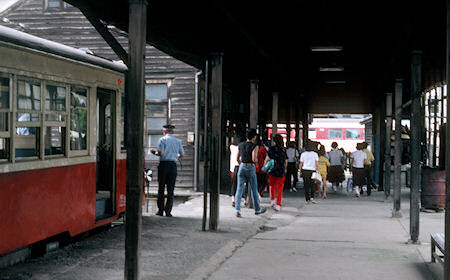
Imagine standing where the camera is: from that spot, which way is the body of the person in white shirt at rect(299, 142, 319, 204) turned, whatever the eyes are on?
away from the camera

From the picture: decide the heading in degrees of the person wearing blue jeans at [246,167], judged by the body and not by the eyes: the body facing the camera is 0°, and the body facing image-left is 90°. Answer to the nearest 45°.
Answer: approximately 225°

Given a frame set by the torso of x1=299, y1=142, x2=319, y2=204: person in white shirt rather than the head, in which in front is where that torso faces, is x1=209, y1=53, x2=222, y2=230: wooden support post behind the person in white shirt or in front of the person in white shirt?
behind

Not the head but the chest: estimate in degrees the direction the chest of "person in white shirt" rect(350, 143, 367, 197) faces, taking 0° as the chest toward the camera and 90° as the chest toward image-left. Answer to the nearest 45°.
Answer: approximately 180°
